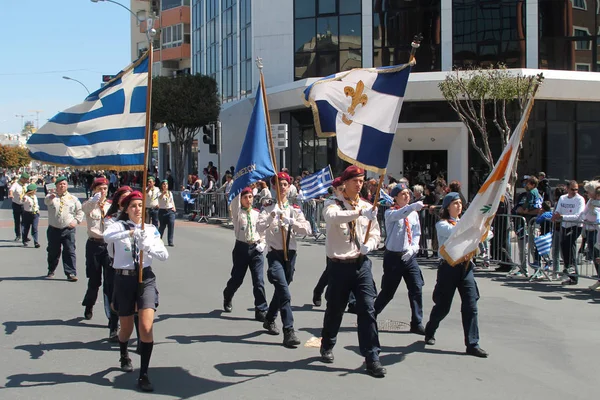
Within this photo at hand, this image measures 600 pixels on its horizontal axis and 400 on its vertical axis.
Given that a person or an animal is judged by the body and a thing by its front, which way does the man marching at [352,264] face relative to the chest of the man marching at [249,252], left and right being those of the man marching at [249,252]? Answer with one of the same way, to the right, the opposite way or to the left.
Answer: the same way

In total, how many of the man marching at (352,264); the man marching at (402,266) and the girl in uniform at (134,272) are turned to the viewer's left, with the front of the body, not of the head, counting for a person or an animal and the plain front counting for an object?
0

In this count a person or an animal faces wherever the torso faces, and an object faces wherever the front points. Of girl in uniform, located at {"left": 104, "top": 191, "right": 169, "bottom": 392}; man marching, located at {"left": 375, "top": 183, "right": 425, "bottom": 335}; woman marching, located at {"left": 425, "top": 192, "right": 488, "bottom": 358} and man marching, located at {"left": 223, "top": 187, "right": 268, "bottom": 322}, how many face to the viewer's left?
0

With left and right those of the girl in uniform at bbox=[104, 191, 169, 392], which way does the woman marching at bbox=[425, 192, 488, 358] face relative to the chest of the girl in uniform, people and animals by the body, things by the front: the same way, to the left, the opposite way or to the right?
the same way

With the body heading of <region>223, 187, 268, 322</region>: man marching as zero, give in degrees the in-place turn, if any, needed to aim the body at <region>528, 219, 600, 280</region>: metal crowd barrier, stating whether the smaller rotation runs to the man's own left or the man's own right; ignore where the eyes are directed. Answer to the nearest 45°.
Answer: approximately 90° to the man's own left

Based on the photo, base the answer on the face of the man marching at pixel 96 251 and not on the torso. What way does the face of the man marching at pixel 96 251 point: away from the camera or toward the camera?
toward the camera

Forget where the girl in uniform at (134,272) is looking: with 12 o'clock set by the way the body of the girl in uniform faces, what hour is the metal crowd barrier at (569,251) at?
The metal crowd barrier is roughly at 8 o'clock from the girl in uniform.

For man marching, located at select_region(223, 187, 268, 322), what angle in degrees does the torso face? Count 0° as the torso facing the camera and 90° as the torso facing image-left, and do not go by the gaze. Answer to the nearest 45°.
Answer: approximately 315°

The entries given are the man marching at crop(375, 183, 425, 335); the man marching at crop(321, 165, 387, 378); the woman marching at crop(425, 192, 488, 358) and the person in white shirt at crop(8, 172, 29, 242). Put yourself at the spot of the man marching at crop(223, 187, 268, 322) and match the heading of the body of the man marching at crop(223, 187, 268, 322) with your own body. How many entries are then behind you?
1

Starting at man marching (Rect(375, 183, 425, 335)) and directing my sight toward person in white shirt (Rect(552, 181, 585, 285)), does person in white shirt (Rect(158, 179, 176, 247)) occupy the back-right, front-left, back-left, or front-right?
front-left

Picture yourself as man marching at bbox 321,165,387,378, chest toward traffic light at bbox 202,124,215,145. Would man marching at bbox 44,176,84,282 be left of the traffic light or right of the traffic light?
left

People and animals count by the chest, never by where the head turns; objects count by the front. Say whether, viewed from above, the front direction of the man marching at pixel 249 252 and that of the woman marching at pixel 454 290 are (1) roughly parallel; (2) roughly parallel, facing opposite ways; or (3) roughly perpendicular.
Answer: roughly parallel

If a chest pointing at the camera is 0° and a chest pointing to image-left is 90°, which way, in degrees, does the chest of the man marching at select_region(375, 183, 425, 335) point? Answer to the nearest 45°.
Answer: approximately 315°

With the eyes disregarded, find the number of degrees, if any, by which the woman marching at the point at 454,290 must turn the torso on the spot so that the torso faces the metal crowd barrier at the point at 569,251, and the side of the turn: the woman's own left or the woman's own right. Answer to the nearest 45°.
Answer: approximately 135° to the woman's own left

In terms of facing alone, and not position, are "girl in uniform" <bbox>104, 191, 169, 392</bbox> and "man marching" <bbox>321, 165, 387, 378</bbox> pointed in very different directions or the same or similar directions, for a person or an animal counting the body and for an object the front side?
same or similar directions

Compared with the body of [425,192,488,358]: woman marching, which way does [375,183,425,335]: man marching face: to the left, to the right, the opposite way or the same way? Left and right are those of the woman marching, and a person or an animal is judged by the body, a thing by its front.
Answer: the same way

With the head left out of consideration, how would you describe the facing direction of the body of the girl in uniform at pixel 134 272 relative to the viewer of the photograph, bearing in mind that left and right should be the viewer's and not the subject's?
facing the viewer
